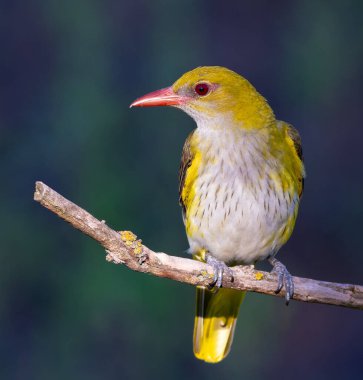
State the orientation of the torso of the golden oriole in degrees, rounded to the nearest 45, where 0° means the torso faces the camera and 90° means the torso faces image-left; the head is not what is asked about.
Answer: approximately 0°
